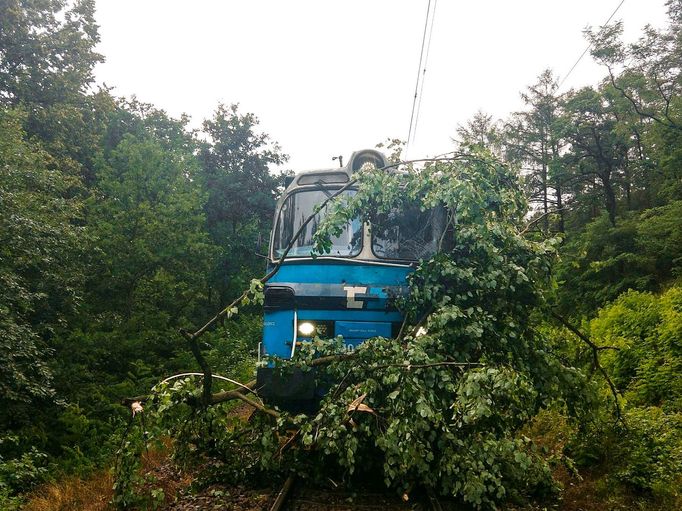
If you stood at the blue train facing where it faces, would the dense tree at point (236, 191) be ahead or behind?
behind

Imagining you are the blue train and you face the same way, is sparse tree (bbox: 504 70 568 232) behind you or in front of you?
behind

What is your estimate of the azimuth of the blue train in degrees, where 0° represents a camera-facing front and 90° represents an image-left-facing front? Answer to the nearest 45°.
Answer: approximately 0°

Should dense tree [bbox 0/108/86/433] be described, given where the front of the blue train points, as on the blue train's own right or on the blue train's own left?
on the blue train's own right
